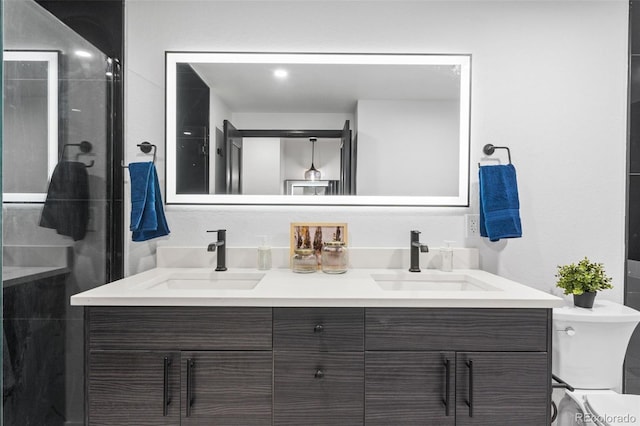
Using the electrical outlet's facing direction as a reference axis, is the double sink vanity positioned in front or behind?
in front

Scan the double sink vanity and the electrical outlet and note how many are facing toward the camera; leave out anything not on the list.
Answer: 2

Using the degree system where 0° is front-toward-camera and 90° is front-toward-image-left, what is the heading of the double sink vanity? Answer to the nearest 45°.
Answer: approximately 0°

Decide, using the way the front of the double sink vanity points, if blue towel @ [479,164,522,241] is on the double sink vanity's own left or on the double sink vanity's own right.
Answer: on the double sink vanity's own left

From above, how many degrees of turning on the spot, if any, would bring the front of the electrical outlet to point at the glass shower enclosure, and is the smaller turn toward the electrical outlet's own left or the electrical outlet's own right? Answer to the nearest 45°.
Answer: approximately 45° to the electrical outlet's own right

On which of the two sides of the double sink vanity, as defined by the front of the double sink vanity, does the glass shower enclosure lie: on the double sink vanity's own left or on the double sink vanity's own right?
on the double sink vanity's own right

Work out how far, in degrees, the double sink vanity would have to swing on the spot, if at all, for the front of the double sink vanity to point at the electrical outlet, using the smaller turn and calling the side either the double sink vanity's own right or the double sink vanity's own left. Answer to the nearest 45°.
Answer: approximately 135° to the double sink vanity's own left
